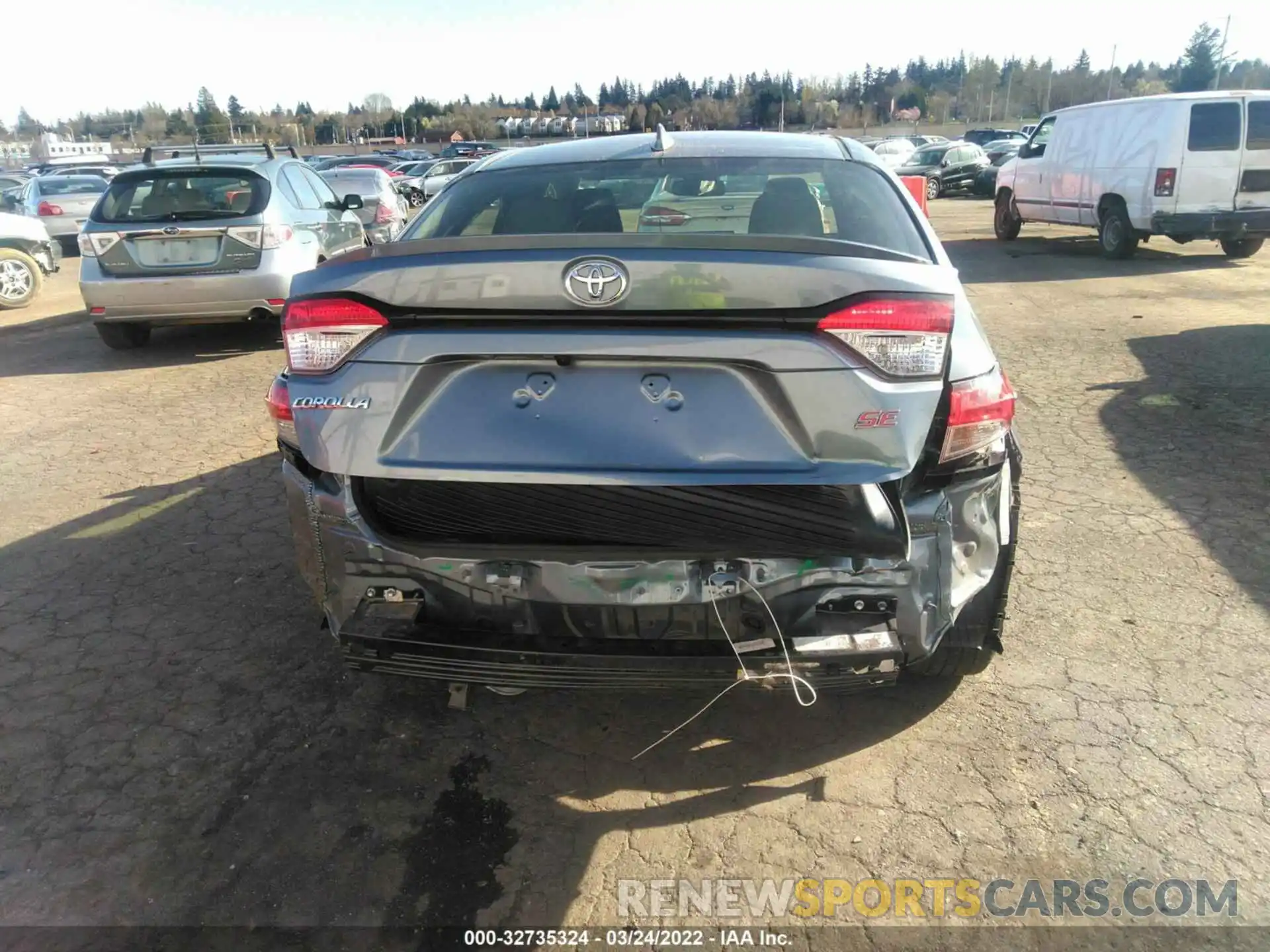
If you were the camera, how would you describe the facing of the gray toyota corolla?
facing away from the viewer

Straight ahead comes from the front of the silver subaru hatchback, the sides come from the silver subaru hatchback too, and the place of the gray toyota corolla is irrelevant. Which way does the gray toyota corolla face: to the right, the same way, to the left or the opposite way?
the same way

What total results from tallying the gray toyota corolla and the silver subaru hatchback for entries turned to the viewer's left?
0

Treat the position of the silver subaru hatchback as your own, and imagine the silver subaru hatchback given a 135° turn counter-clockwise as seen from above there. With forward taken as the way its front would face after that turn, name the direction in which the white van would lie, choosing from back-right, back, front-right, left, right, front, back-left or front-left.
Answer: back

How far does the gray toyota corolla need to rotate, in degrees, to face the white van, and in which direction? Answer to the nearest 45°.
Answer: approximately 45° to its right

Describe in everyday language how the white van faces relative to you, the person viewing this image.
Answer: facing away from the viewer and to the left of the viewer

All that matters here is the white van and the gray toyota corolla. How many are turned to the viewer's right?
0

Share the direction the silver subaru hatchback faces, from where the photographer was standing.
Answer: facing away from the viewer and to the right of the viewer

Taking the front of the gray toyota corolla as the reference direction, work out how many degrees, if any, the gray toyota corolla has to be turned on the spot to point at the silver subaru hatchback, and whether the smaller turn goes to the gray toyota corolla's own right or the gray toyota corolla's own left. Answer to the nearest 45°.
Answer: approximately 45° to the gray toyota corolla's own left

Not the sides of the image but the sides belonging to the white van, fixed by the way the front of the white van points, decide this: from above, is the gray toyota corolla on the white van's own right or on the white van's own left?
on the white van's own left
